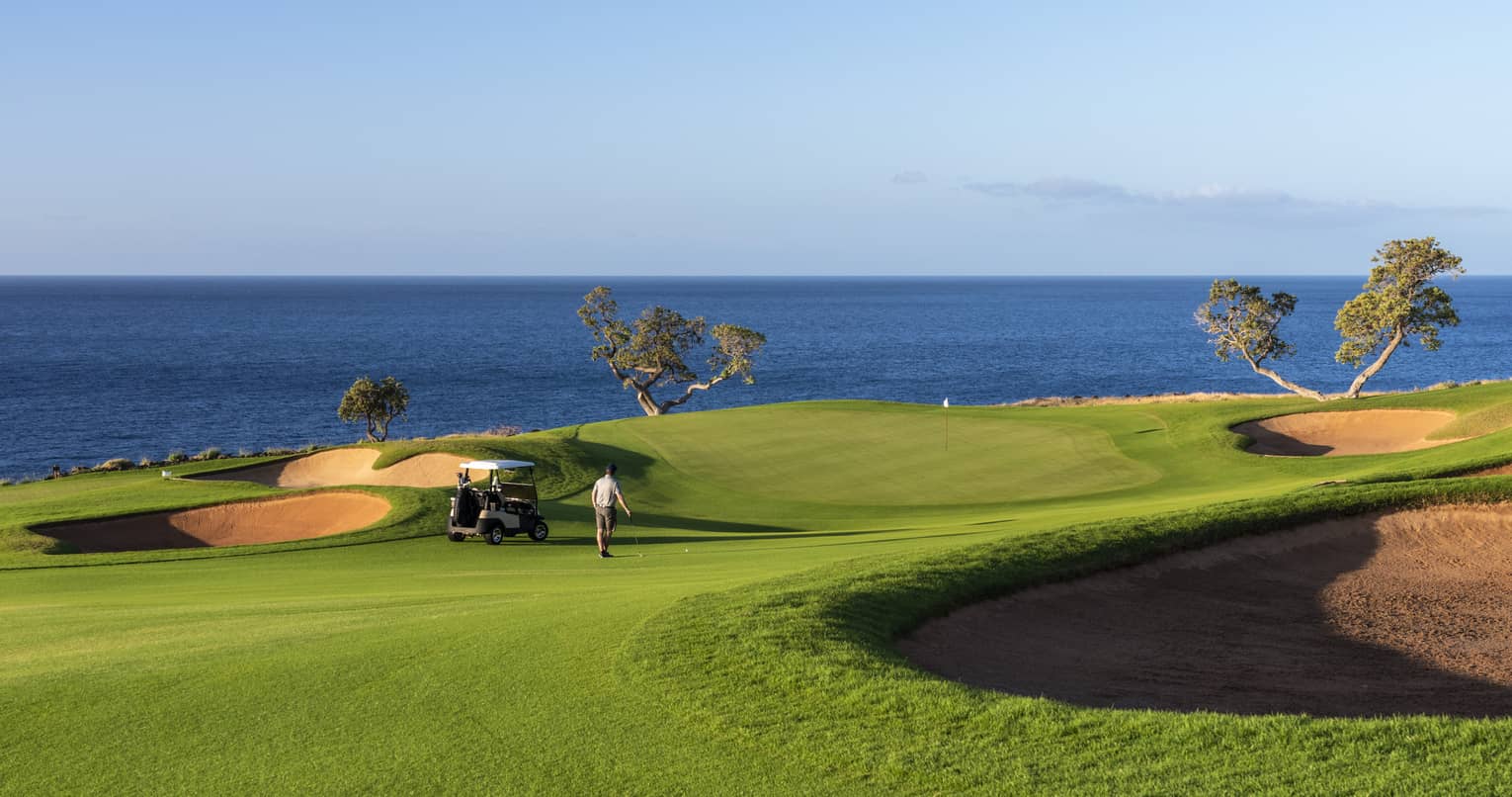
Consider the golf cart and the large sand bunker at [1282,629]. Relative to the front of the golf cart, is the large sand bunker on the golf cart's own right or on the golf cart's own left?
on the golf cart's own right

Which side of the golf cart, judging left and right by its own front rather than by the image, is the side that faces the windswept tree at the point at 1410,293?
front

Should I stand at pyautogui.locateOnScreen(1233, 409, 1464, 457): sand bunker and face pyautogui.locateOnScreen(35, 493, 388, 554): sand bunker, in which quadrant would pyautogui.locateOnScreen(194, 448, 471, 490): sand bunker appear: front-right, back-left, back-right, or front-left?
front-right

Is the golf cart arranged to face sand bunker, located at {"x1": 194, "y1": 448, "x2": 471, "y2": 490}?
no

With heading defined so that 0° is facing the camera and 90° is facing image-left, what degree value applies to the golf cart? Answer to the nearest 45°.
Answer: approximately 225°
